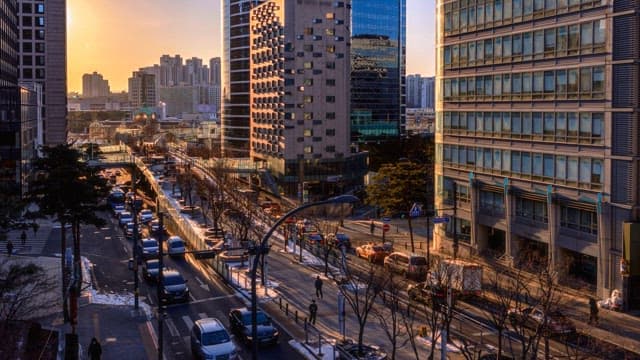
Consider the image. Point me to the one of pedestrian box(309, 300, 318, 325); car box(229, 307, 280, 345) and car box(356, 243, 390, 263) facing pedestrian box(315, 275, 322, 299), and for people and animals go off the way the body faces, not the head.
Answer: pedestrian box(309, 300, 318, 325)

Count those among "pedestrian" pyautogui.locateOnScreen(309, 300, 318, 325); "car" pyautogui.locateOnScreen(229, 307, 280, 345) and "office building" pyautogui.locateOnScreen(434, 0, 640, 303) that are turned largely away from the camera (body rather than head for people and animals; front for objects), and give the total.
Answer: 1

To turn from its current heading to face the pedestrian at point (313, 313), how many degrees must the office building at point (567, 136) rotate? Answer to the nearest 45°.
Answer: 0° — it already faces them

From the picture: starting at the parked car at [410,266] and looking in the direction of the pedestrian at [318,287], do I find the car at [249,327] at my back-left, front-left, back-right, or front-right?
front-left

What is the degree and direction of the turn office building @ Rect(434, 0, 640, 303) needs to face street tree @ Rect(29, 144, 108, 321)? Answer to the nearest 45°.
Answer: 0° — it already faces it

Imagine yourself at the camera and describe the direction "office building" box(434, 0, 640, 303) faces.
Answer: facing the viewer and to the left of the viewer

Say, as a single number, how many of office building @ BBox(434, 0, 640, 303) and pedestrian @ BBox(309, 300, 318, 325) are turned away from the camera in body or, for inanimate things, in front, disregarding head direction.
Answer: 1

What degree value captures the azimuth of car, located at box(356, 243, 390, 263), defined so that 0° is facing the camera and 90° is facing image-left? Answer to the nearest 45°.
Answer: approximately 135°

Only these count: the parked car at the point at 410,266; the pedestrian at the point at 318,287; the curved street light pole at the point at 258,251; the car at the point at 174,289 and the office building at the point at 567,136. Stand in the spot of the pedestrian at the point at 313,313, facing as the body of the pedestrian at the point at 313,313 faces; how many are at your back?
1

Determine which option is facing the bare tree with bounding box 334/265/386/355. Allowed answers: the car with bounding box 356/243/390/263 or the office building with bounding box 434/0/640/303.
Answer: the office building

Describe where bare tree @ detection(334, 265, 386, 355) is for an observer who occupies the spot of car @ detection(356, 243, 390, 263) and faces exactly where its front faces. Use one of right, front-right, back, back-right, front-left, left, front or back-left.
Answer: back-left

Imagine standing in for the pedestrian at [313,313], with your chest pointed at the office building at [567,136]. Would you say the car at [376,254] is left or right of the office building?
left

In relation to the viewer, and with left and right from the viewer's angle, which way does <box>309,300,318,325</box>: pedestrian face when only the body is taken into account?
facing away from the viewer

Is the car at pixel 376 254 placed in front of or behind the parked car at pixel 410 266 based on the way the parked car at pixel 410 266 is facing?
in front

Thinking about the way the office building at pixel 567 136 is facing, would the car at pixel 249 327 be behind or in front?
in front

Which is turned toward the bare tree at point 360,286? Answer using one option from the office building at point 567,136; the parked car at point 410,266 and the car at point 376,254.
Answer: the office building
